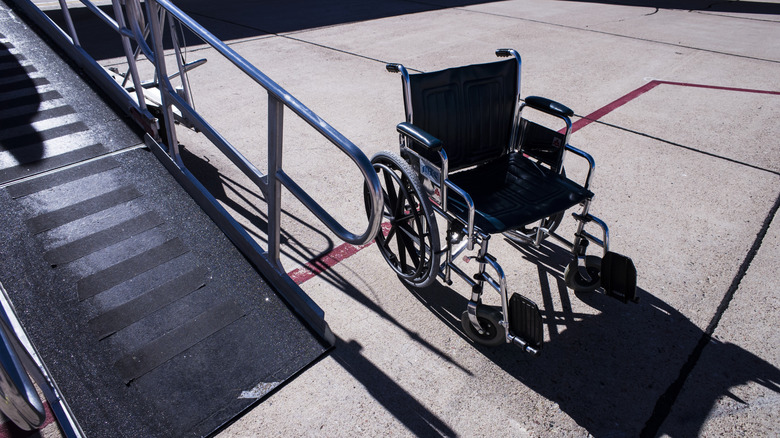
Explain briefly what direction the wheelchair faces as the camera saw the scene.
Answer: facing the viewer and to the right of the viewer

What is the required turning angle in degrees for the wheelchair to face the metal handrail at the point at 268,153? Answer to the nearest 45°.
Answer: approximately 90° to its right
